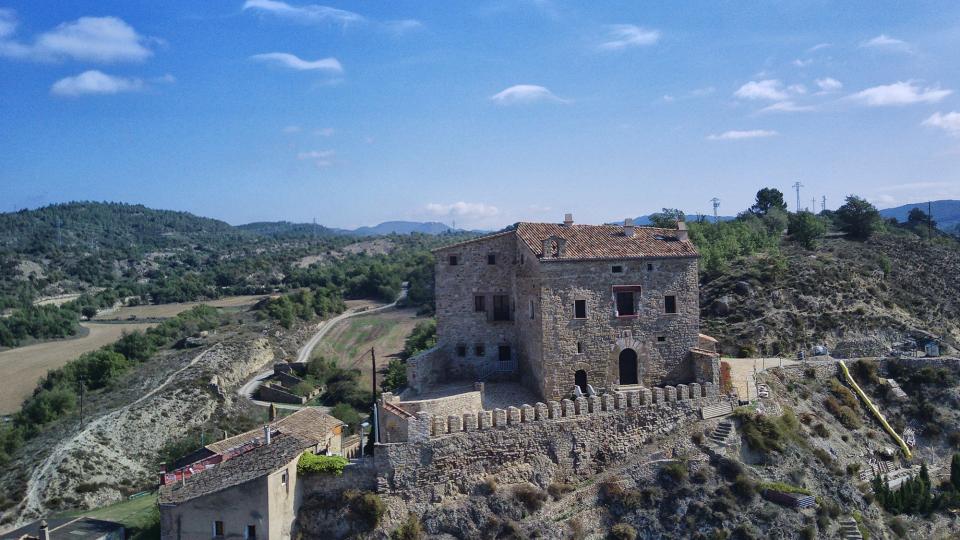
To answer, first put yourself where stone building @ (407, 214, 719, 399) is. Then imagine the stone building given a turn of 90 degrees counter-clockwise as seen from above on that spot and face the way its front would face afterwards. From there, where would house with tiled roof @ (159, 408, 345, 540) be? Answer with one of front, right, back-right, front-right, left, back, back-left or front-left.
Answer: back-right

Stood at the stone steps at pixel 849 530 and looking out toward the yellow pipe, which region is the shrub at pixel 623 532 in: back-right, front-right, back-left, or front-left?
back-left

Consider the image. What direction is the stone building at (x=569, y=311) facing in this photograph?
toward the camera

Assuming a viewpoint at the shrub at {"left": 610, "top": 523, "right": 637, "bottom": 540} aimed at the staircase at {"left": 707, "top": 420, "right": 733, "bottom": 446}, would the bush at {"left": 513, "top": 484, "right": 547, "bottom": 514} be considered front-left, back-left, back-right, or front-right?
back-left

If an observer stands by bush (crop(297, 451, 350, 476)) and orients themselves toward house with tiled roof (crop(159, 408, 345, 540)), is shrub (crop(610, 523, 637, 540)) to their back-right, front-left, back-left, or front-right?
back-left

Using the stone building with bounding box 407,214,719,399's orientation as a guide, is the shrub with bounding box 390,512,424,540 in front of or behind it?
in front

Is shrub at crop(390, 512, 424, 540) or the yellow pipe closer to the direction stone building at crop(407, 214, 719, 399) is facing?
the shrub

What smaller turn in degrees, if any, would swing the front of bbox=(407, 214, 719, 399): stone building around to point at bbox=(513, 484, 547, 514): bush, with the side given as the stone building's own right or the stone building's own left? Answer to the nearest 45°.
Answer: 0° — it already faces it

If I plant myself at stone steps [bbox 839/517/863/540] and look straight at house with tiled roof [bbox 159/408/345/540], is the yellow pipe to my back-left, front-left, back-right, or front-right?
back-right

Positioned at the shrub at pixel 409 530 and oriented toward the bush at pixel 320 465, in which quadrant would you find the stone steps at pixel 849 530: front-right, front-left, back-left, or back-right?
back-right
